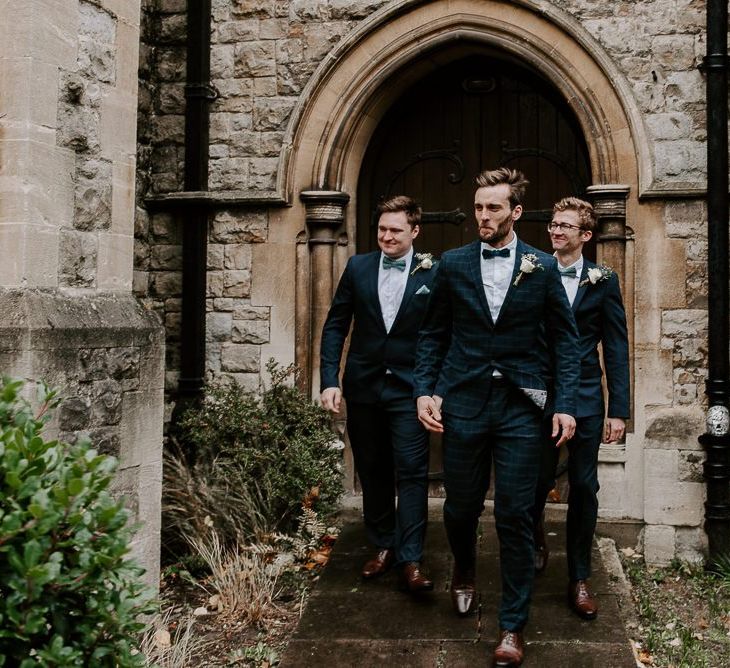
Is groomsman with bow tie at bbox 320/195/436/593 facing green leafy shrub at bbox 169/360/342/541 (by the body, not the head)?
no

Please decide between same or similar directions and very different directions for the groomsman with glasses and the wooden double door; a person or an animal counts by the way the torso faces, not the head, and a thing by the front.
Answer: same or similar directions

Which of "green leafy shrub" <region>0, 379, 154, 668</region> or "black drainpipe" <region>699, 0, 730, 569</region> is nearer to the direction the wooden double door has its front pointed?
the green leafy shrub

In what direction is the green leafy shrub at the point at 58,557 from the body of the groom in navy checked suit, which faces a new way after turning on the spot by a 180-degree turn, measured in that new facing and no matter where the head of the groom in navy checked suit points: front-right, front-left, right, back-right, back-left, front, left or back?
back-left

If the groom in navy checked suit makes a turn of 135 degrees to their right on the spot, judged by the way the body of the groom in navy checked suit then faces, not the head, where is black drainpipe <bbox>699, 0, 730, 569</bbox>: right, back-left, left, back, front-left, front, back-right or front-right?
right

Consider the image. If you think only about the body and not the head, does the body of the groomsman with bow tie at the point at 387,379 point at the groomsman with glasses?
no

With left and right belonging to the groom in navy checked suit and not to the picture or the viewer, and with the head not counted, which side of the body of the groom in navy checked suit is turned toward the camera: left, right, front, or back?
front

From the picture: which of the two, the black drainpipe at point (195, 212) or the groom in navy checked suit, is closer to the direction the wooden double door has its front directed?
the groom in navy checked suit

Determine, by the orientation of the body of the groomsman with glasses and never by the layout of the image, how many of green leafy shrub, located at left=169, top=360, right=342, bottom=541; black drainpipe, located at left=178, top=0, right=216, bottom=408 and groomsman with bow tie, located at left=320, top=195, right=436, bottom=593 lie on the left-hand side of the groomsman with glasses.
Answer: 0

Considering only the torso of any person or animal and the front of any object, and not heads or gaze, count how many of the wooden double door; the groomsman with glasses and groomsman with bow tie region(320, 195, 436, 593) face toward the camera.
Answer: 3

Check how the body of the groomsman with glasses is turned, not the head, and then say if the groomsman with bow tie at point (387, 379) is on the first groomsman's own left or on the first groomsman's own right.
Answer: on the first groomsman's own right

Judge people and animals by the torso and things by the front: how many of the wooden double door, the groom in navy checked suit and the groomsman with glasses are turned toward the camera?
3

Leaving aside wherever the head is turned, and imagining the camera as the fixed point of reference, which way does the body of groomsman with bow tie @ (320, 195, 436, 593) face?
toward the camera

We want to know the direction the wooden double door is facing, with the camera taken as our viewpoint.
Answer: facing the viewer

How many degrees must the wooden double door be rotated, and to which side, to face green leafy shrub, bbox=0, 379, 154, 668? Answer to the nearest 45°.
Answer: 0° — it already faces it

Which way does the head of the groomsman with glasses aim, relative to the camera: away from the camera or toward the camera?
toward the camera

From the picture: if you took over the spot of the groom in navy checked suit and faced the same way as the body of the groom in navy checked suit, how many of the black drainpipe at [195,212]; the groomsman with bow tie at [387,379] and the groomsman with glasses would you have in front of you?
0

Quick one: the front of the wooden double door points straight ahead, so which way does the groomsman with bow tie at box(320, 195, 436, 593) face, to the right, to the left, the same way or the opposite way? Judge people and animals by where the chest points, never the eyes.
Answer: the same way
